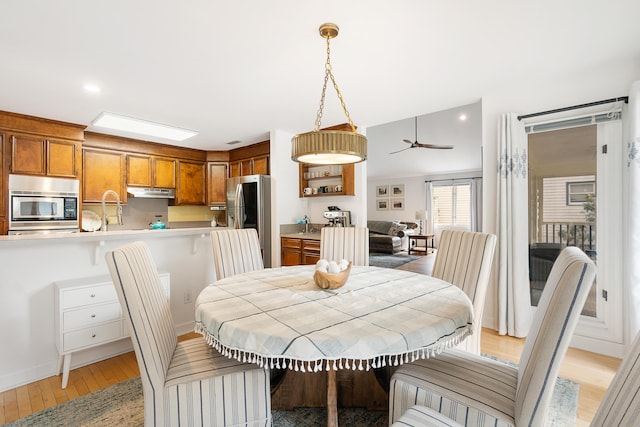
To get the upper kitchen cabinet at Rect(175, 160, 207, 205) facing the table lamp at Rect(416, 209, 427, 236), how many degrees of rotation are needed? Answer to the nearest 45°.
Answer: approximately 90° to its left

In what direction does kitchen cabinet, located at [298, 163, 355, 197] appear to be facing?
toward the camera

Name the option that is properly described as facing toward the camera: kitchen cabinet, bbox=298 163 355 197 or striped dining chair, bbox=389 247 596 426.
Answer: the kitchen cabinet

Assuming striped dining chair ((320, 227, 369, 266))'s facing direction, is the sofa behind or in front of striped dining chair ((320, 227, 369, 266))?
behind

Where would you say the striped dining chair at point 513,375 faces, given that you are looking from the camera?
facing away from the viewer and to the left of the viewer

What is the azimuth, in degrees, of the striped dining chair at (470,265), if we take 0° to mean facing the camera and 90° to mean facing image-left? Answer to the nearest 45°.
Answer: approximately 45°

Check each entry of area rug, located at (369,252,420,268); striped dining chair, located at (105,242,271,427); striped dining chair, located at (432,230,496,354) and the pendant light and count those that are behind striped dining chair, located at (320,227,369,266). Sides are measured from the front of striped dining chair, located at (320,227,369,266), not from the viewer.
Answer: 1

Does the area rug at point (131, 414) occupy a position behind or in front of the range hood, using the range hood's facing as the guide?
in front

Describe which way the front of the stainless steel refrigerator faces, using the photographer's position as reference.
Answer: facing the viewer and to the left of the viewer

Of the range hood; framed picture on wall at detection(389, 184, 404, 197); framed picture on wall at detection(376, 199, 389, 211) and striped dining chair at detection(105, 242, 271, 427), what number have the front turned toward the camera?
3

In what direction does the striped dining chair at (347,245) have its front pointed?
toward the camera

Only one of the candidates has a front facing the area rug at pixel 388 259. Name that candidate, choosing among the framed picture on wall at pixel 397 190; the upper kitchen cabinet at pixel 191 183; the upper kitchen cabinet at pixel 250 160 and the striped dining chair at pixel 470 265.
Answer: the framed picture on wall

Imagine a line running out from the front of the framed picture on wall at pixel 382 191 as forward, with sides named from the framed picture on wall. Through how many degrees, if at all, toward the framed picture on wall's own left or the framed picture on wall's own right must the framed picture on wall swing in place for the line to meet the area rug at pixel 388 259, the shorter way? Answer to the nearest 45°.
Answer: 0° — it already faces it

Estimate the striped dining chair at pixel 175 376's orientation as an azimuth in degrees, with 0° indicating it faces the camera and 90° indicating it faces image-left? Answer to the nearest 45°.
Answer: approximately 270°

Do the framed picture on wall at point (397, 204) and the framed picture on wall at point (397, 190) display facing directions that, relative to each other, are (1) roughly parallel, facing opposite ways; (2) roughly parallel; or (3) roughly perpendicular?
roughly parallel

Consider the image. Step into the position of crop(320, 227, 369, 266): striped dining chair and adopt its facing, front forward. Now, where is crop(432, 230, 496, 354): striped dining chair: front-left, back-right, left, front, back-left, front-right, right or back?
front-left

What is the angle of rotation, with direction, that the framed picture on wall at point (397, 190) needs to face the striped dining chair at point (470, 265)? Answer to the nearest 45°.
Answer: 0° — it already faces it

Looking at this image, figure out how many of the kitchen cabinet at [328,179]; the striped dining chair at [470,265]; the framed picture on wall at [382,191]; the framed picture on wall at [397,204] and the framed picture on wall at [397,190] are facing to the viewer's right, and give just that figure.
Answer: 0

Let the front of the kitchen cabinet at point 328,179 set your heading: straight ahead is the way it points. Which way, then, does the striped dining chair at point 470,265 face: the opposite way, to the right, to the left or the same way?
to the right

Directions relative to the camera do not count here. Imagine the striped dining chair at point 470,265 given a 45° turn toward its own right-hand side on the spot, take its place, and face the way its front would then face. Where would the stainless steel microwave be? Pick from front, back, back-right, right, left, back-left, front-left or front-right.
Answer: front

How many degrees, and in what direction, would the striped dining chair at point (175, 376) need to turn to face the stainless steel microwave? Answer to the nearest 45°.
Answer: approximately 135° to its left

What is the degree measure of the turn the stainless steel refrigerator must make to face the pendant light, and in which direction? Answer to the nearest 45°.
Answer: approximately 45° to its left

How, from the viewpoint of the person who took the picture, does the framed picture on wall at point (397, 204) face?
facing the viewer

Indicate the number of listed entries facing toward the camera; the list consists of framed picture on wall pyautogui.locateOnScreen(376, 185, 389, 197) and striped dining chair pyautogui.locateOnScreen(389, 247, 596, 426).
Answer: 1
